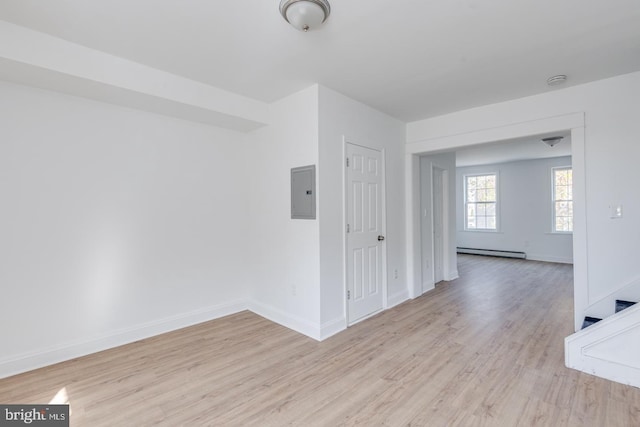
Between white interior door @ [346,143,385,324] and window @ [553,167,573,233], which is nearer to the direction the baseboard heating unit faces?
the white interior door

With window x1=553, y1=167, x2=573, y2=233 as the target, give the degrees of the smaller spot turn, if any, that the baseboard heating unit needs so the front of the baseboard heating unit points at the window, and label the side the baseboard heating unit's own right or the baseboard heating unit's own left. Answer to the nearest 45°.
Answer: approximately 90° to the baseboard heating unit's own left

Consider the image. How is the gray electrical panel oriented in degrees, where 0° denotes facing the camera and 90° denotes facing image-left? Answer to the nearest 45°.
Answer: approximately 45°

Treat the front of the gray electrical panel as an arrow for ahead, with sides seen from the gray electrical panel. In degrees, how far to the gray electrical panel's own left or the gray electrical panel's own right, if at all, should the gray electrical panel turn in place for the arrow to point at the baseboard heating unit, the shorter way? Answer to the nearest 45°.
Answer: approximately 180°

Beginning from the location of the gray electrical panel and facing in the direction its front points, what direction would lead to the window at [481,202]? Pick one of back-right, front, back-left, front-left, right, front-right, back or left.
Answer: back

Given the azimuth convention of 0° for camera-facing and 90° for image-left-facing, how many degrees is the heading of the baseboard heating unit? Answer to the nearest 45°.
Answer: approximately 0°

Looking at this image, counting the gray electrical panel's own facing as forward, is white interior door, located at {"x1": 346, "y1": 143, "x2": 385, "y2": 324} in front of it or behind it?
behind
